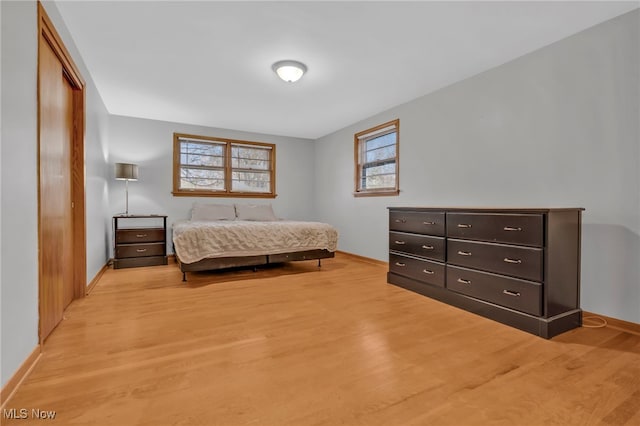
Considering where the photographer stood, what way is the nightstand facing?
facing the viewer

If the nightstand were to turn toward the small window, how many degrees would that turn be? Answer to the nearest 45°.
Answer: approximately 45° to its left

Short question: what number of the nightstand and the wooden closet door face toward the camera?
1

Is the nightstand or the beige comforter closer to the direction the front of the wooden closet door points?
the beige comforter

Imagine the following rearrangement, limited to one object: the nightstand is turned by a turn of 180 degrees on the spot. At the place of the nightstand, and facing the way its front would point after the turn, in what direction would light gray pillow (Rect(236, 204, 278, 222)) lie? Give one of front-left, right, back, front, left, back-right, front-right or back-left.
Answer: right

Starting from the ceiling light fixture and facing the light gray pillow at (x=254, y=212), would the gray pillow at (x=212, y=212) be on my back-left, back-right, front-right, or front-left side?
front-left

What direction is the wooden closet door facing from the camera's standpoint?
to the viewer's right

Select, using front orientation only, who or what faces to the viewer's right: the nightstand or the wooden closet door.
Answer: the wooden closet door

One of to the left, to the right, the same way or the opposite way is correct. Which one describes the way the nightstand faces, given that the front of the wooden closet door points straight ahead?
to the right

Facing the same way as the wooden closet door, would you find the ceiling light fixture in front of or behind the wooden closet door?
in front

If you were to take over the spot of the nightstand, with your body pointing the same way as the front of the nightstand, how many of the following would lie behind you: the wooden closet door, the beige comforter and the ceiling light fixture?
0

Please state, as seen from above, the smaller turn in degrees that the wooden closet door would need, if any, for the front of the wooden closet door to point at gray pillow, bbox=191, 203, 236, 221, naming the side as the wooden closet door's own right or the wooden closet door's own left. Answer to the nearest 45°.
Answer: approximately 45° to the wooden closet door's own left

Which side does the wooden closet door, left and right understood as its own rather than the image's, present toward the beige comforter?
front
